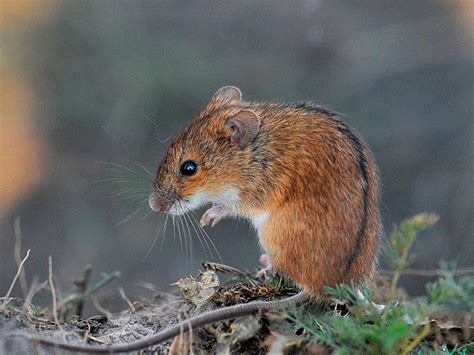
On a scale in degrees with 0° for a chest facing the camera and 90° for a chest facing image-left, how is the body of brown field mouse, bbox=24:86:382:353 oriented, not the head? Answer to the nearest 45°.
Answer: approximately 90°

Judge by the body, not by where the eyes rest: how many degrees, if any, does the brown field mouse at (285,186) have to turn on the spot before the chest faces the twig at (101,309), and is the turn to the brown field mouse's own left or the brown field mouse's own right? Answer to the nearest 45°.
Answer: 0° — it already faces it

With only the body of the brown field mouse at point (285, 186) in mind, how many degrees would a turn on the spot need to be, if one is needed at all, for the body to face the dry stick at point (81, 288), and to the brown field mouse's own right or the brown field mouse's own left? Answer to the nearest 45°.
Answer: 0° — it already faces it
